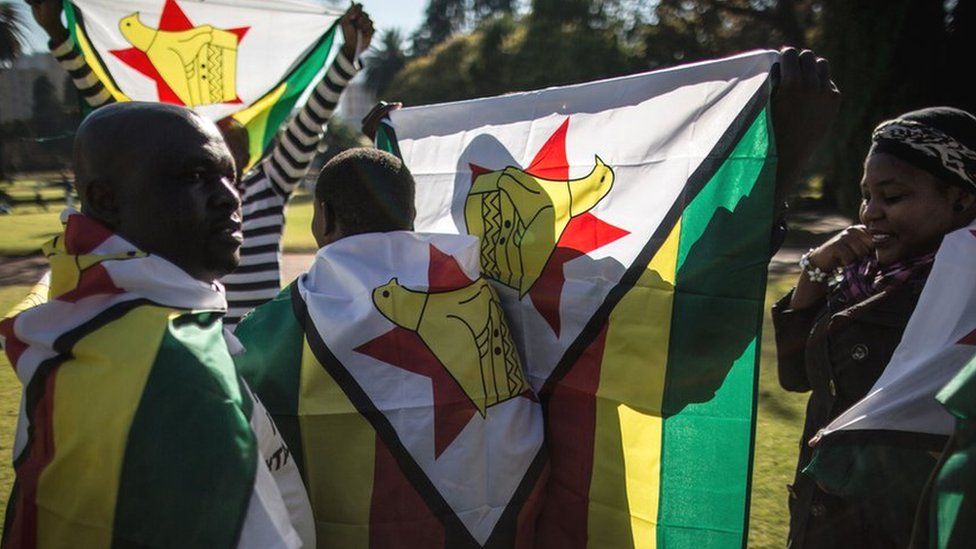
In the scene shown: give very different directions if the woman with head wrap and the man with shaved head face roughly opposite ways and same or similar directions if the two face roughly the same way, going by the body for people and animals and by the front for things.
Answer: very different directions

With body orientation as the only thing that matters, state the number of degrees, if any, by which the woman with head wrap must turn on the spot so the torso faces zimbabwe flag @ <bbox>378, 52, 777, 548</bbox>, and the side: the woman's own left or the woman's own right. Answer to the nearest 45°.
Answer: approximately 45° to the woman's own right

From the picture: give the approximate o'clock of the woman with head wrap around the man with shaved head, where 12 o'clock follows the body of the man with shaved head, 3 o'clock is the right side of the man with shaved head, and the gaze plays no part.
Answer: The woman with head wrap is roughly at 12 o'clock from the man with shaved head.

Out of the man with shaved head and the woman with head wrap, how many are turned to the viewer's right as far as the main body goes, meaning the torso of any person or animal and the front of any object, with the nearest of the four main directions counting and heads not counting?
1

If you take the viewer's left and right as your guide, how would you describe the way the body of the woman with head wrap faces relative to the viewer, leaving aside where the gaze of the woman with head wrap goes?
facing the viewer and to the left of the viewer

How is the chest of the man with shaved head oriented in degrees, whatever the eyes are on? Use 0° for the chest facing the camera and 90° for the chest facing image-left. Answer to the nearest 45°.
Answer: approximately 270°

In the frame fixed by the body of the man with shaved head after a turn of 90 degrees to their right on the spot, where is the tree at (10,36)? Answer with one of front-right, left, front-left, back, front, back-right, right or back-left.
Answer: back

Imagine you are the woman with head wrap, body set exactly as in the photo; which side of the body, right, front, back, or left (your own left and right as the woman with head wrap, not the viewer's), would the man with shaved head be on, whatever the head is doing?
front

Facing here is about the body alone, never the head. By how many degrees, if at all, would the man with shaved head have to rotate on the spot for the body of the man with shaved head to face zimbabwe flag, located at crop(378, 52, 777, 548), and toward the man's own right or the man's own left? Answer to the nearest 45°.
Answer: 0° — they already face it
